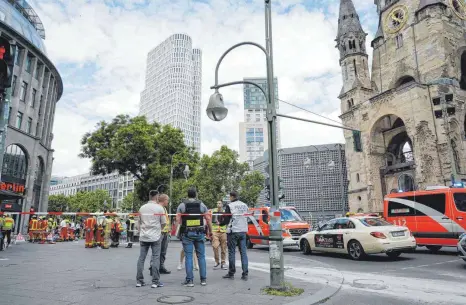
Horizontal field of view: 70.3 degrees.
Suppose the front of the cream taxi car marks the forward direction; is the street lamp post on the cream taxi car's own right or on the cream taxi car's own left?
on the cream taxi car's own left

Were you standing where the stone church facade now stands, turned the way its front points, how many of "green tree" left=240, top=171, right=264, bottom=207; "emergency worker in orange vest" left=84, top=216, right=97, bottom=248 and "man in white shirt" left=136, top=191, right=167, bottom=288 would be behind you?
0

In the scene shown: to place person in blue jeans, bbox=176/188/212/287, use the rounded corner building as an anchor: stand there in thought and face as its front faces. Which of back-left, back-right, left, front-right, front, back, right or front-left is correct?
front-right

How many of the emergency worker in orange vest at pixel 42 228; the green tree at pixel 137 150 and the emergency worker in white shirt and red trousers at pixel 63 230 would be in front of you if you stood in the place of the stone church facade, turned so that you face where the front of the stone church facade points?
3

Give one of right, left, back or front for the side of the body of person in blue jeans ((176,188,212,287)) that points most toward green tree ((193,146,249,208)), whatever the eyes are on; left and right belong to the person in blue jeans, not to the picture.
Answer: front

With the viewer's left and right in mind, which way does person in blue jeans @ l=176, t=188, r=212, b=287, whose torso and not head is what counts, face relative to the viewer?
facing away from the viewer

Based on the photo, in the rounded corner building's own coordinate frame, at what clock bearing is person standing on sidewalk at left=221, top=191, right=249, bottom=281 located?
The person standing on sidewalk is roughly at 1 o'clock from the rounded corner building.

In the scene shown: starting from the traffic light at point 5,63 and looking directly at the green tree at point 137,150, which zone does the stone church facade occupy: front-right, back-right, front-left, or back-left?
front-right

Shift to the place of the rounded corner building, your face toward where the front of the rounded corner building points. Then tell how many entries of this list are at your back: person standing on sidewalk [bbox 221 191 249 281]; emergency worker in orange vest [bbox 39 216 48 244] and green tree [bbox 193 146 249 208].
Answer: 0
